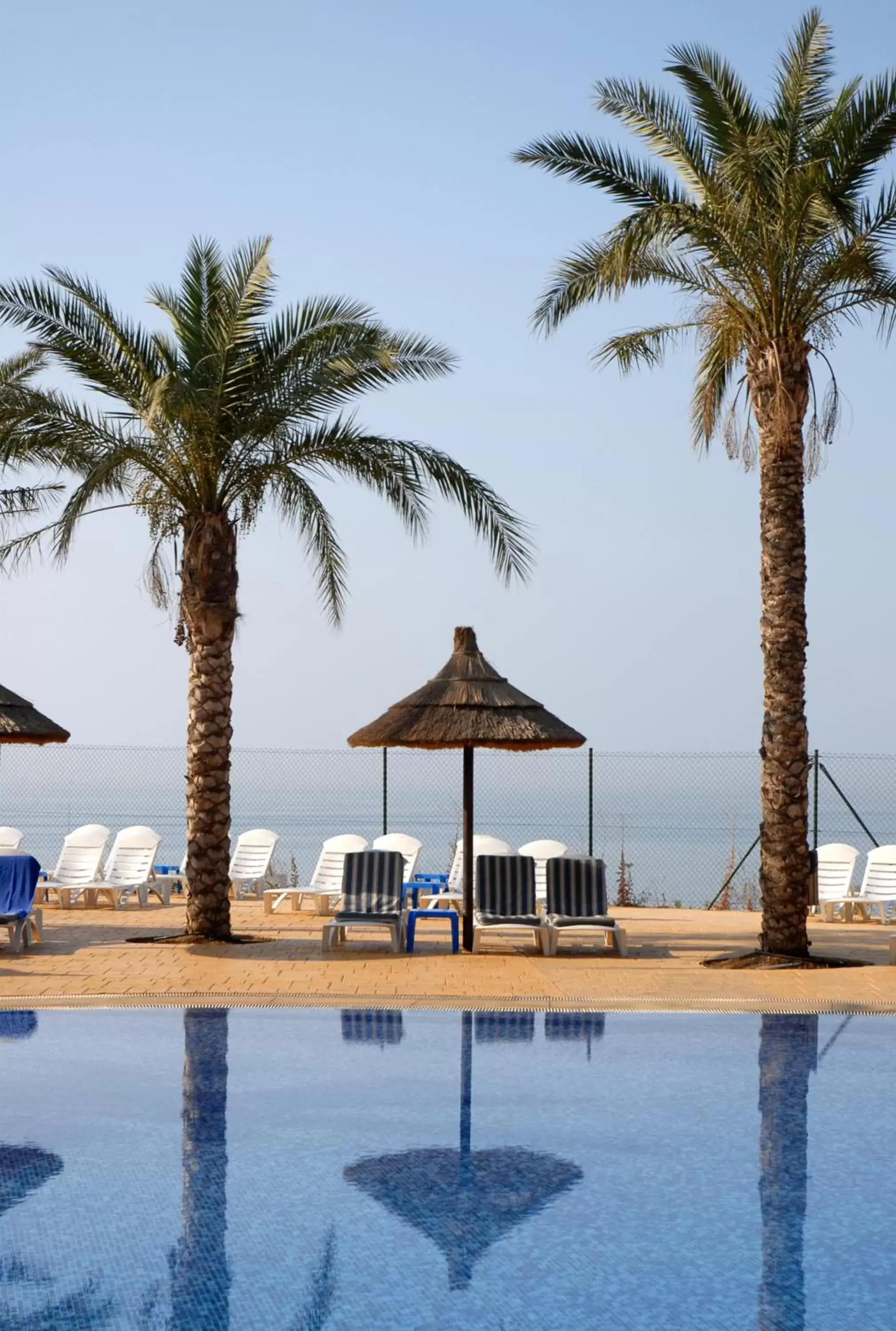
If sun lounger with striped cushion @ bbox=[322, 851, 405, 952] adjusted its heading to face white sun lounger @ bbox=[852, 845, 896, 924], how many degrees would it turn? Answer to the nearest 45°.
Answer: approximately 135° to its left

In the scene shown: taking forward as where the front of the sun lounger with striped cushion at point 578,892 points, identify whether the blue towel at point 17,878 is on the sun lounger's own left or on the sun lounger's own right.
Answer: on the sun lounger's own right

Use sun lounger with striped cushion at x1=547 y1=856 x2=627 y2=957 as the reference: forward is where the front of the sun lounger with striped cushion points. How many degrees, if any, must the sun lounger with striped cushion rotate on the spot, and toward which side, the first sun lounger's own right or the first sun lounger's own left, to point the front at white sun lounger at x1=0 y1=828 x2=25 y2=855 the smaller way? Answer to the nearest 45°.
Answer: approximately 135° to the first sun lounger's own right

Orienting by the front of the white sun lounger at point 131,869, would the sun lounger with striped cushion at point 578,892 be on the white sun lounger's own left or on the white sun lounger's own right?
on the white sun lounger's own left

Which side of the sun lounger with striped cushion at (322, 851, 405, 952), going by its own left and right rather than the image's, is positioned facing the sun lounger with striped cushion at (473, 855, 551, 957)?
left

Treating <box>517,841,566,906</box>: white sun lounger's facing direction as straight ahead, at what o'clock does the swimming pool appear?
The swimming pool is roughly at 12 o'clock from the white sun lounger.

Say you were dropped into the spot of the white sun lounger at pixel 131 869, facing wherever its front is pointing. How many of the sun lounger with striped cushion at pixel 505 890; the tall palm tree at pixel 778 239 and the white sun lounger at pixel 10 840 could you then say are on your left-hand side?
2

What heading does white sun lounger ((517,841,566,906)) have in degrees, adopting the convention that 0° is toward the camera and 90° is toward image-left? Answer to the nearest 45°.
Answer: approximately 0°

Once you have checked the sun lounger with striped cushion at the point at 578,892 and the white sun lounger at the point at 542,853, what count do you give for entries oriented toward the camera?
2

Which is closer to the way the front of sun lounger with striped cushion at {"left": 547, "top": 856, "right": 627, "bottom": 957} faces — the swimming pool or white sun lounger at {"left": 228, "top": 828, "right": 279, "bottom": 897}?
the swimming pool
